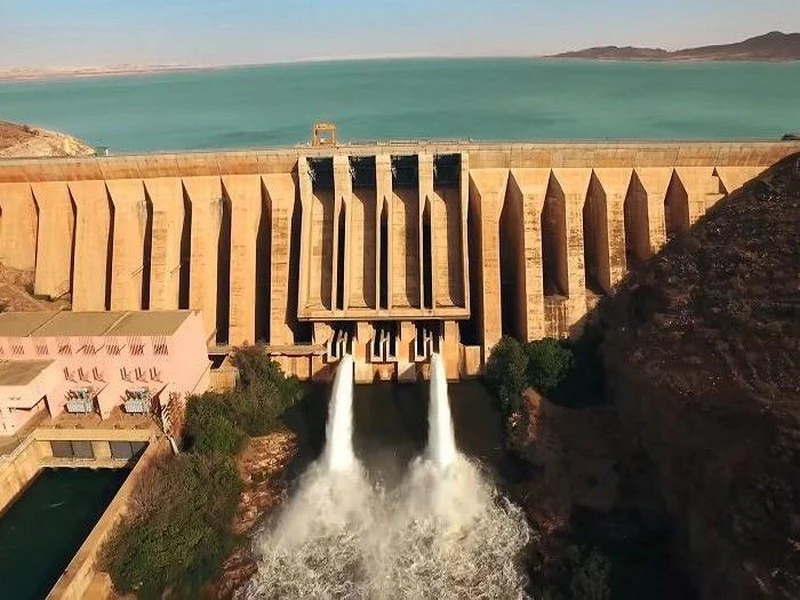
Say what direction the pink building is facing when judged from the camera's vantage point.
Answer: facing the viewer

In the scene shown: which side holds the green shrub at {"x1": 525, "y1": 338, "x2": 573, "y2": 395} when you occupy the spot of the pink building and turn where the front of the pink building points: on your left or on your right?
on your left

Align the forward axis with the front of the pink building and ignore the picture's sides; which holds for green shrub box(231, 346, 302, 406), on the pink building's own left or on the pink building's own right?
on the pink building's own left

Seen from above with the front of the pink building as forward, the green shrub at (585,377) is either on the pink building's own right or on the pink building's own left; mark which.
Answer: on the pink building's own left
